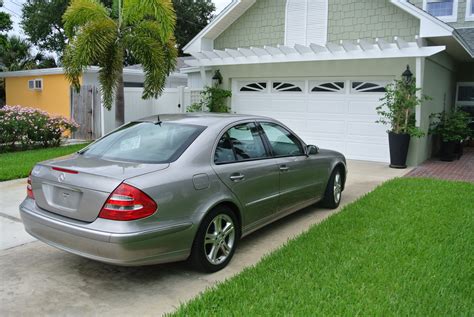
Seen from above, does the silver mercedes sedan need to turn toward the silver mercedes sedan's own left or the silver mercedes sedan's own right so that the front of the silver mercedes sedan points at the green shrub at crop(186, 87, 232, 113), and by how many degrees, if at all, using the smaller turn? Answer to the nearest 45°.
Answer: approximately 45° to the silver mercedes sedan's own left

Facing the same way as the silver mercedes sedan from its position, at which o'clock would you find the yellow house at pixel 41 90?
The yellow house is roughly at 10 o'clock from the silver mercedes sedan.

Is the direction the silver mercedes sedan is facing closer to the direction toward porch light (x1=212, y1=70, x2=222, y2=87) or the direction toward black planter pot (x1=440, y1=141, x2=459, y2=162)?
the black planter pot

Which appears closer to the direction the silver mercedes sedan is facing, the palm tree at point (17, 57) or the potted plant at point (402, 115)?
the potted plant

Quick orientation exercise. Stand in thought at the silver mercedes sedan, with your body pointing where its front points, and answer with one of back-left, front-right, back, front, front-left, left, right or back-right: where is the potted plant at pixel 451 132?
front

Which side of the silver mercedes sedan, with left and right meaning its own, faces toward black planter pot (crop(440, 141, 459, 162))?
front

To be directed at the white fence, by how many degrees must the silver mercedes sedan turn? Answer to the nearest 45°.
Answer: approximately 45° to its left

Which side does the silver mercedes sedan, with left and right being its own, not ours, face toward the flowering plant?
left

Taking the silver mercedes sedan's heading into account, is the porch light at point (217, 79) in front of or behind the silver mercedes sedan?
in front

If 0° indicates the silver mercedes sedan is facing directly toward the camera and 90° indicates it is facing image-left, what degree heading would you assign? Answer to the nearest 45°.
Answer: approximately 225°

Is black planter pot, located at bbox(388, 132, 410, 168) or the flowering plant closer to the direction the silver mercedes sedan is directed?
the black planter pot

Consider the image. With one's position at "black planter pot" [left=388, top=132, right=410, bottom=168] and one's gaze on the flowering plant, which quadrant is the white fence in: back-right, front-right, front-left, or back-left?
front-right

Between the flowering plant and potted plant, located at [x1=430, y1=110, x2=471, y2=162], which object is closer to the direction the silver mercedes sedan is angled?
the potted plant

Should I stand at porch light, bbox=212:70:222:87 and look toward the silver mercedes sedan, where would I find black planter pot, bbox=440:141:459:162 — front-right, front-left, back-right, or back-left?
front-left

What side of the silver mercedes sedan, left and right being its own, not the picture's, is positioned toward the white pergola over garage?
front

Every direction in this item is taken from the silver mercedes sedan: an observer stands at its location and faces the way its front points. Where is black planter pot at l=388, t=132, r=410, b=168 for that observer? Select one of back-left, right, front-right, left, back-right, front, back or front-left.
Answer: front

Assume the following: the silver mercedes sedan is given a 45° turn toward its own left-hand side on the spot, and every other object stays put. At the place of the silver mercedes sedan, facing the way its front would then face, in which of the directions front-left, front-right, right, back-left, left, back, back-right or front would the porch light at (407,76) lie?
front-right
